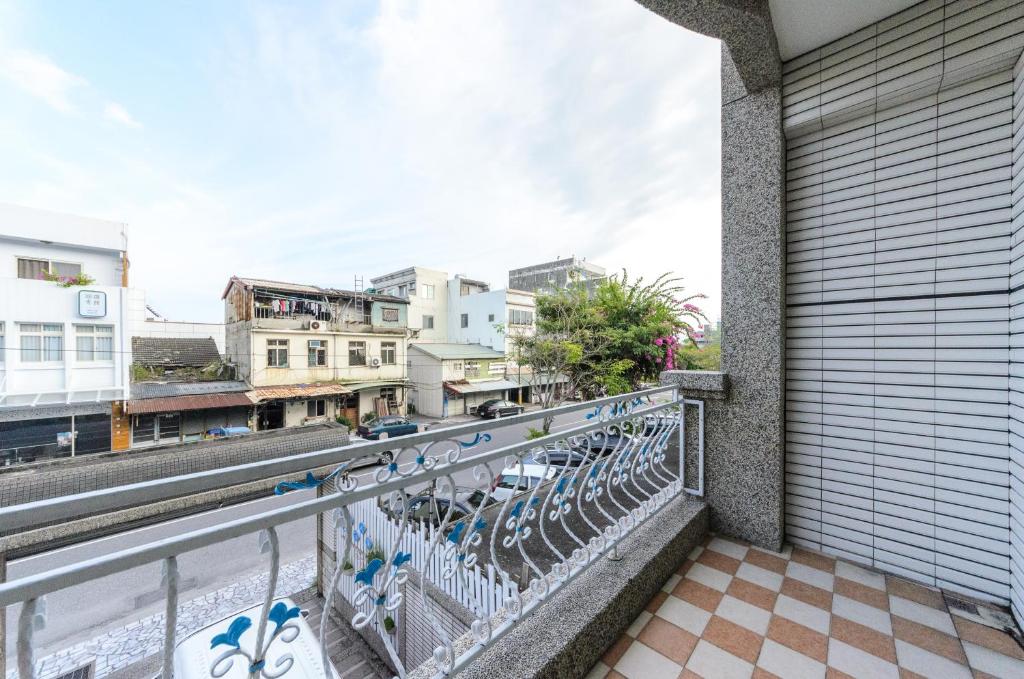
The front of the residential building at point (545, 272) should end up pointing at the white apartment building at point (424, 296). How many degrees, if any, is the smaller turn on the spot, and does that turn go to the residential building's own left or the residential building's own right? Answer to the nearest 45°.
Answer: approximately 90° to the residential building's own right

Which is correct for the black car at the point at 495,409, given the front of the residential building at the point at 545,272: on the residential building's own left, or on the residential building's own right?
on the residential building's own right

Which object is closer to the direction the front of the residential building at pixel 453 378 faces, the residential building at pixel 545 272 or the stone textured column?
the stone textured column

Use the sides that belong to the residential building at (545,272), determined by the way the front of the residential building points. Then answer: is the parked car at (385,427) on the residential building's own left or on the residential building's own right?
on the residential building's own right

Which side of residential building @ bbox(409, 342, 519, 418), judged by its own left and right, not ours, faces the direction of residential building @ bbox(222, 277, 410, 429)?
right

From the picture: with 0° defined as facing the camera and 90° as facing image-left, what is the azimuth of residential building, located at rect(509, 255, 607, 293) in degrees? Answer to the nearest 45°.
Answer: approximately 315°

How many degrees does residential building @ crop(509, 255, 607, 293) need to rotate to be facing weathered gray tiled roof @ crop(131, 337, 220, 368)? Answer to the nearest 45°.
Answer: approximately 90° to its right
